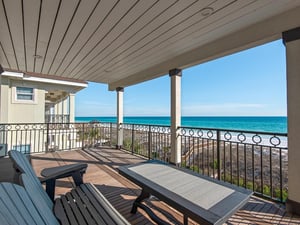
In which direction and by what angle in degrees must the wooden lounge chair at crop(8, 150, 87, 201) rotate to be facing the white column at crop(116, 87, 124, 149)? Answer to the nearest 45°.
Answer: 0° — it already faces it

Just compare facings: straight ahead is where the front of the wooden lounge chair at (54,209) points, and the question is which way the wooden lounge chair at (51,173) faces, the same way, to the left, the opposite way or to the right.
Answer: the same way

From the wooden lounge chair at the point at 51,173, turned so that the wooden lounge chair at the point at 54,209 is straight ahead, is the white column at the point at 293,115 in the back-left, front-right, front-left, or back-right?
front-left

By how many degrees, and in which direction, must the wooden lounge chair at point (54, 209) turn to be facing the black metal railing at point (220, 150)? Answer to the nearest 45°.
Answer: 0° — it already faces it

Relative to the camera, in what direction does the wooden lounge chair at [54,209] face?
facing away from the viewer and to the right of the viewer

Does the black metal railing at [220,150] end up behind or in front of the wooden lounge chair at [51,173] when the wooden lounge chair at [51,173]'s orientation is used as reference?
in front

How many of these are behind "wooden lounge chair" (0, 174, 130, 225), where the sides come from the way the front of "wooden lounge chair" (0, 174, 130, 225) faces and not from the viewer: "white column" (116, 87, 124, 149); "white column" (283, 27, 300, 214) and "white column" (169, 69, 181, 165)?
0

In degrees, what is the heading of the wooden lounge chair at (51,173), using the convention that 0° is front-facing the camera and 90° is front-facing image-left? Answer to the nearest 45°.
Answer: approximately 225°

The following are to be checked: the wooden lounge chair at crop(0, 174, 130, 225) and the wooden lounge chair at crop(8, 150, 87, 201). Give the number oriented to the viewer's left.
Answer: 0
